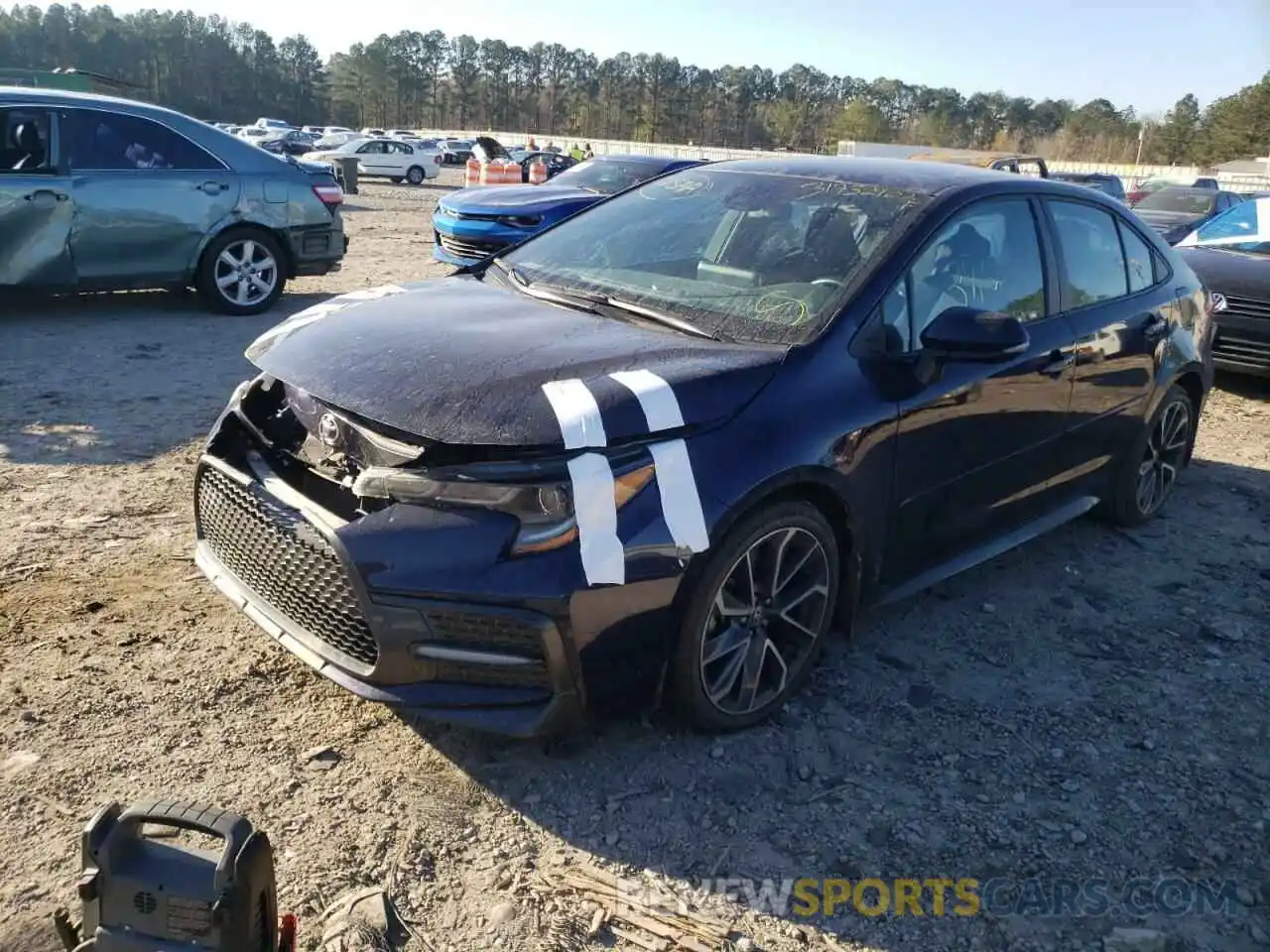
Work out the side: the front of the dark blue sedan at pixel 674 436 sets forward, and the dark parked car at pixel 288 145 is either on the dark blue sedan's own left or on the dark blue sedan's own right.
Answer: on the dark blue sedan's own right

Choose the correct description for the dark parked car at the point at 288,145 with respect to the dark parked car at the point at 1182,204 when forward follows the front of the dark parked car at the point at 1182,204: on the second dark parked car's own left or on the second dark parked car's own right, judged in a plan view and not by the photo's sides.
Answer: on the second dark parked car's own right

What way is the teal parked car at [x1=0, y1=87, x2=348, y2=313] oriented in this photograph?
to the viewer's left

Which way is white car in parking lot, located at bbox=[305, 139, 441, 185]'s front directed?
to the viewer's left

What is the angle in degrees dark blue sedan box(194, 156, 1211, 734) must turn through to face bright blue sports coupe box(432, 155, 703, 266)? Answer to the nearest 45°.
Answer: approximately 135° to its right

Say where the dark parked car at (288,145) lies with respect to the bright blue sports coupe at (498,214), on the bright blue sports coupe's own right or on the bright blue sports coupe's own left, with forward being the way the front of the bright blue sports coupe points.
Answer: on the bright blue sports coupe's own right

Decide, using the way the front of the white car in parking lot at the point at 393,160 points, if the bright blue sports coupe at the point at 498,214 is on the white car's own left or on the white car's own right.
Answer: on the white car's own left

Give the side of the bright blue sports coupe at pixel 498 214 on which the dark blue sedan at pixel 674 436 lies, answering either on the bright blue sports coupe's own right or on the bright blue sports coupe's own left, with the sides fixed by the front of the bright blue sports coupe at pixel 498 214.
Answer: on the bright blue sports coupe's own left
